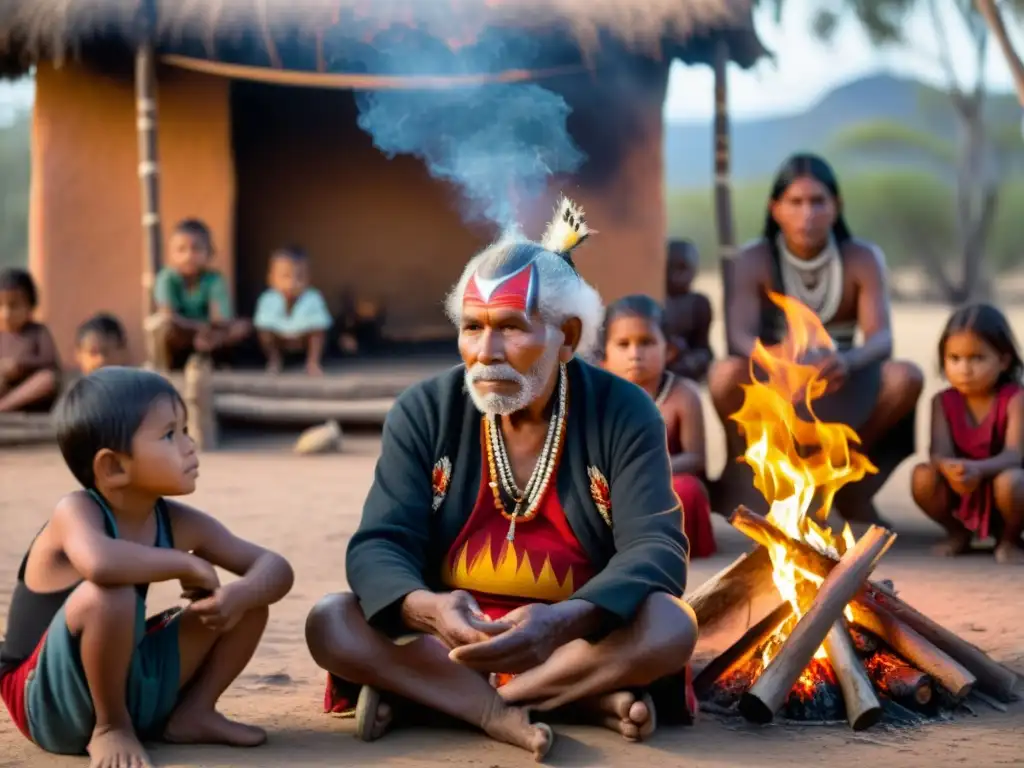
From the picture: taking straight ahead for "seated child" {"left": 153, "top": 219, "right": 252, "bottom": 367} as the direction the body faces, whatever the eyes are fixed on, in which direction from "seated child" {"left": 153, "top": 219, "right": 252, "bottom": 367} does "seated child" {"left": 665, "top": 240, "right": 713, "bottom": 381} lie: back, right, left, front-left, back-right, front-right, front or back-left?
left

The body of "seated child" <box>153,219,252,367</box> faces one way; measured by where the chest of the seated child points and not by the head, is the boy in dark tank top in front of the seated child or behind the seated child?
in front

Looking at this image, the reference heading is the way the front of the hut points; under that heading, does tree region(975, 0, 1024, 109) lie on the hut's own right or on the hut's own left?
on the hut's own left

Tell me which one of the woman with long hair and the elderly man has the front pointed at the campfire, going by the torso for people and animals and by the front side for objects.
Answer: the woman with long hair

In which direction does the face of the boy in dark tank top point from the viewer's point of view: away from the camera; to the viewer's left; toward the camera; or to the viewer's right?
to the viewer's right

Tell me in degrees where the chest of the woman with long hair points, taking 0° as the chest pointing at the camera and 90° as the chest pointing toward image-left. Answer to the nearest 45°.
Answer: approximately 0°
